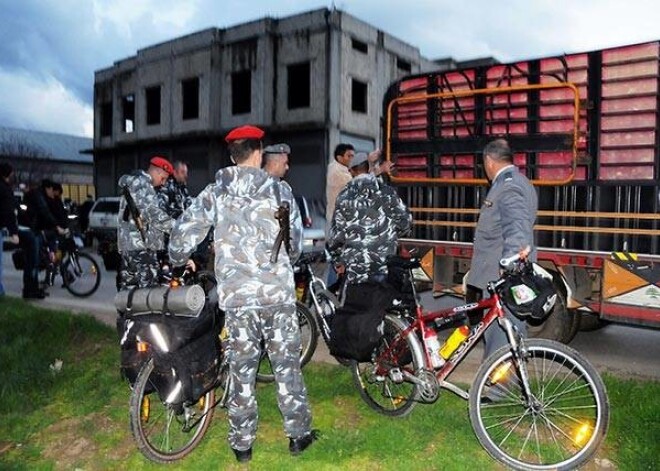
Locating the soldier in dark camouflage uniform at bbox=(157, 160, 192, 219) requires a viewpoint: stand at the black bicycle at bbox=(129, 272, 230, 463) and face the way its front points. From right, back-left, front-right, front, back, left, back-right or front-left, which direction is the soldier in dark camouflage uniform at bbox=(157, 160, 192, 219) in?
front-left

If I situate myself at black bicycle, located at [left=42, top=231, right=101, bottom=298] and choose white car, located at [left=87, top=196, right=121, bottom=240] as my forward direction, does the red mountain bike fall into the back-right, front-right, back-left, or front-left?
back-right

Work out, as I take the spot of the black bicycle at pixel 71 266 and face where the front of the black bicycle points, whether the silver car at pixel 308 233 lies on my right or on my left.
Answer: on my left

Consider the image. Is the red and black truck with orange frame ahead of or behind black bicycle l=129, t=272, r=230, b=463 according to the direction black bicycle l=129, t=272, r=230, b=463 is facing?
ahead

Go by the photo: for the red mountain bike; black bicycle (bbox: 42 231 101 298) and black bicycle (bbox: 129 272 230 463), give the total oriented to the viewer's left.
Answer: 0

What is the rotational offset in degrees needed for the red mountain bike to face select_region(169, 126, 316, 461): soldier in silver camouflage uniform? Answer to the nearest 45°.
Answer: approximately 135° to its right

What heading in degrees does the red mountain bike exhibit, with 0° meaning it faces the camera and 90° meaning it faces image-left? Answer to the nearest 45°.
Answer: approximately 315°

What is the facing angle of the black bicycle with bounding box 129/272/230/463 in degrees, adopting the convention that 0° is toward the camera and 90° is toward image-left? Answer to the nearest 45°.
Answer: approximately 225°

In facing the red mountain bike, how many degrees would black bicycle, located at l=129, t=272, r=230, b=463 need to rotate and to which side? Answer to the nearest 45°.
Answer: approximately 45° to its right

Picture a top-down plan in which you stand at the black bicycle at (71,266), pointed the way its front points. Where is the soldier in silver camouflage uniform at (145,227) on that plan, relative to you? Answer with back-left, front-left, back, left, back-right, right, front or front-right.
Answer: front-right

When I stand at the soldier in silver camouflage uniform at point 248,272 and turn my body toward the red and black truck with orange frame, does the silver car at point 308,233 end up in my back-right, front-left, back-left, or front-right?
front-left

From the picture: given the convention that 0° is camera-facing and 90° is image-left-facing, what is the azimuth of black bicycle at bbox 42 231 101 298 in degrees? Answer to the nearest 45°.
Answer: approximately 315°

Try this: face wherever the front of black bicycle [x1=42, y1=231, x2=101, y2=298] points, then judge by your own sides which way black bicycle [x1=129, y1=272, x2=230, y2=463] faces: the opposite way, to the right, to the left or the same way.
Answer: to the left

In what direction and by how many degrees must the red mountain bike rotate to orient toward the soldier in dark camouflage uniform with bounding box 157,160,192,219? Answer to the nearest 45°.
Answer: approximately 180°

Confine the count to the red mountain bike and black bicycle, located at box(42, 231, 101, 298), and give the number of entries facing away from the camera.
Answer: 0

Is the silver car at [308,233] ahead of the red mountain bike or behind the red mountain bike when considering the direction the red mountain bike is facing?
behind

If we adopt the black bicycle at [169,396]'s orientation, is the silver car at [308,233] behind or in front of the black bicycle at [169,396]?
in front
